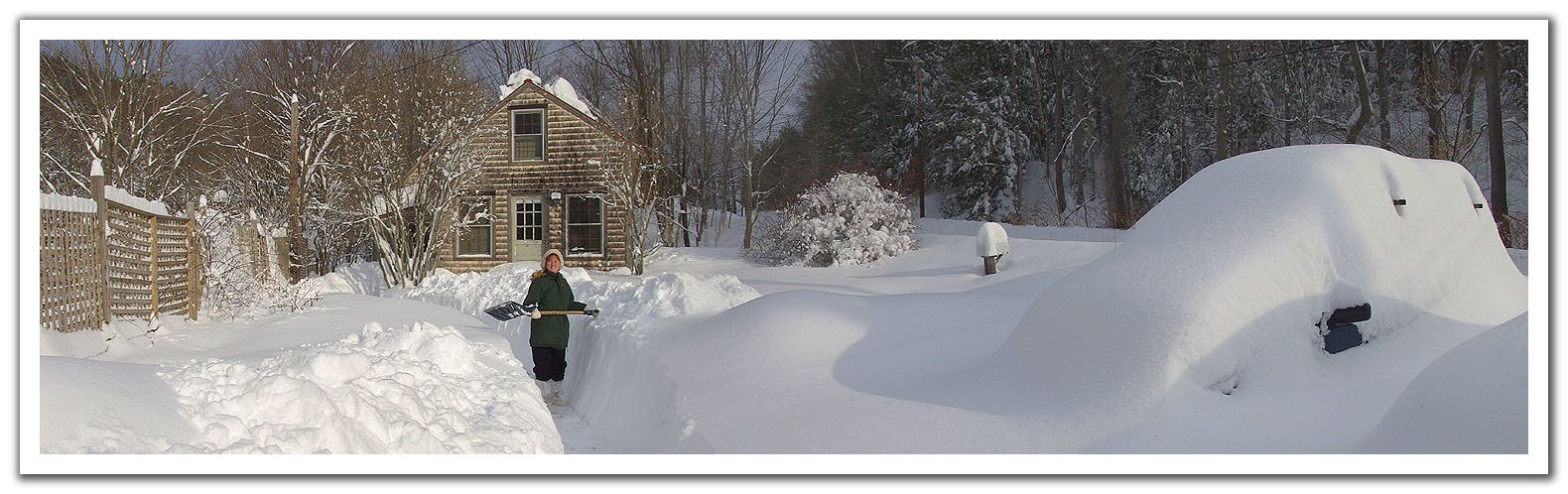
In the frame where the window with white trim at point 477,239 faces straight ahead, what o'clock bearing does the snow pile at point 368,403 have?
The snow pile is roughly at 12 o'clock from the window with white trim.

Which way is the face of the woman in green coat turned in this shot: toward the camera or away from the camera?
toward the camera

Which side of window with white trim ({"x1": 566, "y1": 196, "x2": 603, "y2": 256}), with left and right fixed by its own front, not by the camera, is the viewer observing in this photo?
front

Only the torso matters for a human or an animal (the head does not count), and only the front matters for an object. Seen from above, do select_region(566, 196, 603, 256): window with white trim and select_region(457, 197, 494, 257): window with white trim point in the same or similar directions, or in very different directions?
same or similar directions

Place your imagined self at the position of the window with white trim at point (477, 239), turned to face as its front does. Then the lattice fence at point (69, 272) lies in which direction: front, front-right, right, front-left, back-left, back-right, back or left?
front

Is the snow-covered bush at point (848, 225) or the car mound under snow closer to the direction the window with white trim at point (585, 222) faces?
the car mound under snow

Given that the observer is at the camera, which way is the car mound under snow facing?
facing the viewer and to the left of the viewer

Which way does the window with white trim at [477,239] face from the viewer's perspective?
toward the camera

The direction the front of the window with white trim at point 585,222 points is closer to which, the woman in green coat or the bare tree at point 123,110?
the woman in green coat

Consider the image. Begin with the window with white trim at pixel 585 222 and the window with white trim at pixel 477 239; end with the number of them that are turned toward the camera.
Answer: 2

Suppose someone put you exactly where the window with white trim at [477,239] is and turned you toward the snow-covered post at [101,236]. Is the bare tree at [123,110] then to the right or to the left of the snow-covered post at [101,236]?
right

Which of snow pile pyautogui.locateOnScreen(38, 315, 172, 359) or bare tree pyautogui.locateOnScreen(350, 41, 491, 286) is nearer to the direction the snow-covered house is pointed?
the snow pile

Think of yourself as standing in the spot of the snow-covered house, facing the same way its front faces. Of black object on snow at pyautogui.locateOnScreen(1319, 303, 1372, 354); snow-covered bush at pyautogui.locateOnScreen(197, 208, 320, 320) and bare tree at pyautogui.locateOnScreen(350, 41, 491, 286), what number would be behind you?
0

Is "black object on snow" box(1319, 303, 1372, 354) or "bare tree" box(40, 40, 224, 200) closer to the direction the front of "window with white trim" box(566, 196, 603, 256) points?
the black object on snow

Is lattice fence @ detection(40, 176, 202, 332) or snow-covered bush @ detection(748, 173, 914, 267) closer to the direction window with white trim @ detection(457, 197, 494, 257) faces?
the lattice fence

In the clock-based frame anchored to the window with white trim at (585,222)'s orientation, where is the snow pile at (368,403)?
The snow pile is roughly at 12 o'clock from the window with white trim.

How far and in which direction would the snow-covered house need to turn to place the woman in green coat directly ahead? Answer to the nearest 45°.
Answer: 0° — it already faces them

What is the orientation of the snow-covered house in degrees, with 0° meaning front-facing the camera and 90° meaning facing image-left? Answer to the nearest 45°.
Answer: approximately 0°

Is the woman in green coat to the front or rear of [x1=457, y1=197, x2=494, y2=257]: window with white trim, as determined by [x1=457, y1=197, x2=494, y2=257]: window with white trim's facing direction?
to the front

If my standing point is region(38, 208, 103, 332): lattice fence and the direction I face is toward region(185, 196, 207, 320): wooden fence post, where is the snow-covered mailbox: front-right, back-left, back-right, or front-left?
front-right

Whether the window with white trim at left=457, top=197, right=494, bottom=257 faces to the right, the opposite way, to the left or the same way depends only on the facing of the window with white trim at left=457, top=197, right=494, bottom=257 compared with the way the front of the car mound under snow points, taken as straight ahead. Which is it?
to the left

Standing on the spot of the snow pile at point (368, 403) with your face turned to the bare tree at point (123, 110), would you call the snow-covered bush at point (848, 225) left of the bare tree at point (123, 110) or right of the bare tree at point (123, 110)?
right
